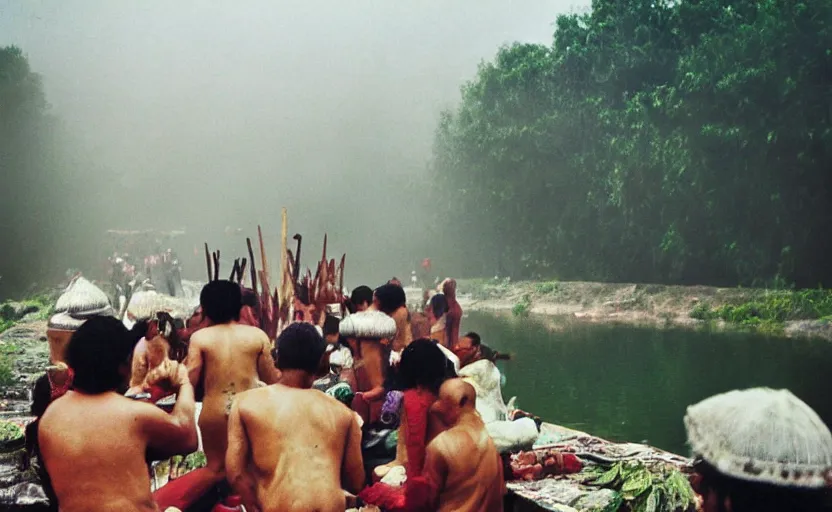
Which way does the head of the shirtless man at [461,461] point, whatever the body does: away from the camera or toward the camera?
away from the camera

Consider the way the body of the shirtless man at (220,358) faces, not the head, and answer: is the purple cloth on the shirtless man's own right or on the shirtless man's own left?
on the shirtless man's own right

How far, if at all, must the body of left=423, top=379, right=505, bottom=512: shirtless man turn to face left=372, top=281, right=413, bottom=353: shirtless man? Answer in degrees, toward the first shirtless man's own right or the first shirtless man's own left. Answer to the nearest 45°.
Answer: approximately 45° to the first shirtless man's own right

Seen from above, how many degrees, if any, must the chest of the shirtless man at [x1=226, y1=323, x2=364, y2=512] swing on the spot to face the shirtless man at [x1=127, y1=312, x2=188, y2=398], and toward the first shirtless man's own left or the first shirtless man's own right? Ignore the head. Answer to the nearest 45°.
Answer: approximately 45° to the first shirtless man's own left

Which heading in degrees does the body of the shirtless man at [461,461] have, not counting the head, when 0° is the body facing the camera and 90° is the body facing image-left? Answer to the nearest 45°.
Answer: approximately 135°

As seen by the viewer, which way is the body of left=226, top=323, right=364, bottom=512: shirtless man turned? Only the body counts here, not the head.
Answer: away from the camera

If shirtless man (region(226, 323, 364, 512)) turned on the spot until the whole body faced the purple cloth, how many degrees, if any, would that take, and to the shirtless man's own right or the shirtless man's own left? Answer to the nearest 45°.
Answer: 0° — they already face it

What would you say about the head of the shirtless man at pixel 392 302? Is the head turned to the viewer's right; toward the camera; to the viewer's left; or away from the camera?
away from the camera

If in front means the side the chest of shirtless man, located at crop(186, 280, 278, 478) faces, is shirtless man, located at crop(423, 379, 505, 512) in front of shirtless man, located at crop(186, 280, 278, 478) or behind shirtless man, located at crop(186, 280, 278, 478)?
behind

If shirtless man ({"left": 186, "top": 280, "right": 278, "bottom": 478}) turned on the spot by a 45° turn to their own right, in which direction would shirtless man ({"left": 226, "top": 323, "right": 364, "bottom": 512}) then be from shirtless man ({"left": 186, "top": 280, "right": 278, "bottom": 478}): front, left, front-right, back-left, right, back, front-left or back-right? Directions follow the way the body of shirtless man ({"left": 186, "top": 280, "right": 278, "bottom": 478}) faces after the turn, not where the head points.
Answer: back-right

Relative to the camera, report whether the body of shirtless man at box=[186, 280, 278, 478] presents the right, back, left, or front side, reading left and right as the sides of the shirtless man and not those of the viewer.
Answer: back

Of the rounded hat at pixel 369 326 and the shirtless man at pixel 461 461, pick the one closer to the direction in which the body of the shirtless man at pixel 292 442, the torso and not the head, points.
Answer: the rounded hat

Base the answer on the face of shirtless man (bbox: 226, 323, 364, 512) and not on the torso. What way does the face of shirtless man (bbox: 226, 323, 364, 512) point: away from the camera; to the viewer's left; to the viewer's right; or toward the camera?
away from the camera
